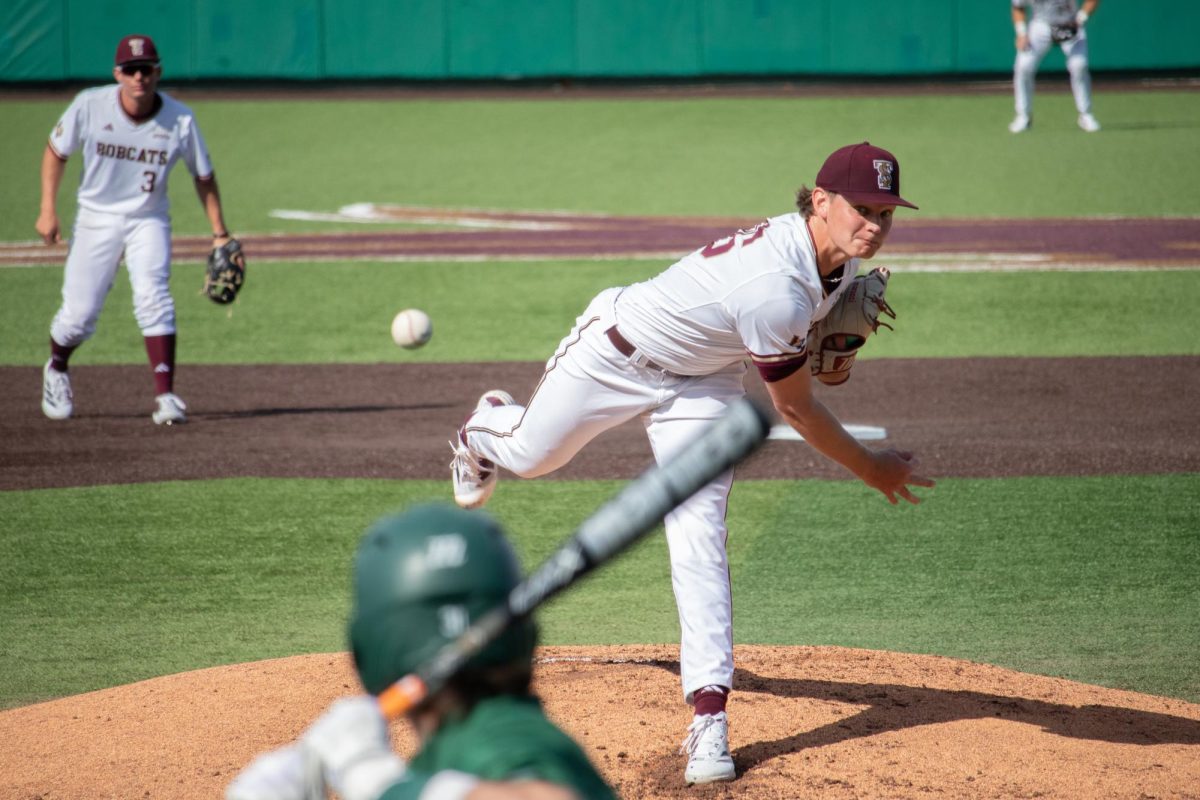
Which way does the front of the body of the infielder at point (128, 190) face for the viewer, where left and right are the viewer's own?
facing the viewer

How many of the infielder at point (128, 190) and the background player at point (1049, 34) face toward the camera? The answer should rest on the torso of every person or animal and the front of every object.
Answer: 2

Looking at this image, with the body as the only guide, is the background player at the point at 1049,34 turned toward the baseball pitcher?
yes

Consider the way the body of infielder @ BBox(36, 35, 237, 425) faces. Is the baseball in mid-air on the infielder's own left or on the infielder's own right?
on the infielder's own left

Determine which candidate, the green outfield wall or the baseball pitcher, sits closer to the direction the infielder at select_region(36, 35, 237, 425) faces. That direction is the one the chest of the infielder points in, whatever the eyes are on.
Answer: the baseball pitcher

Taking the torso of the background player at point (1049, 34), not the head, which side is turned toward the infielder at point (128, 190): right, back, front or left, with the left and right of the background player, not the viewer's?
front
